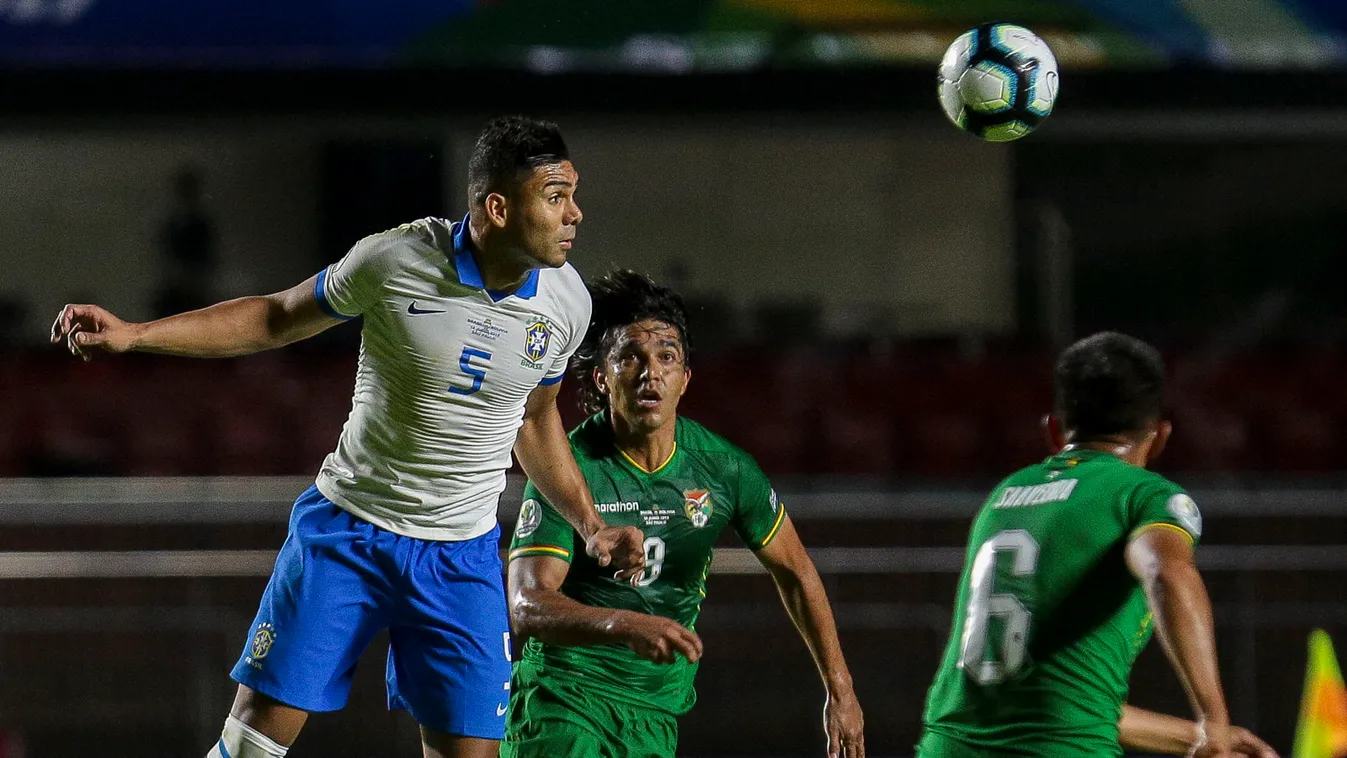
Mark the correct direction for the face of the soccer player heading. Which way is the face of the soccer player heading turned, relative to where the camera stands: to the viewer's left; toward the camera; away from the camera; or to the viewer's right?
to the viewer's right

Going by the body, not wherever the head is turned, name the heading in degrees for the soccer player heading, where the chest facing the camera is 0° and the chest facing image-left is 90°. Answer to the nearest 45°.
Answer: approximately 315°

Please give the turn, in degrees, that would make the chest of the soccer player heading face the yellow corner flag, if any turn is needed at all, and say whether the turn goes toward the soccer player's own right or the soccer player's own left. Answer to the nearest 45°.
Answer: approximately 45° to the soccer player's own left

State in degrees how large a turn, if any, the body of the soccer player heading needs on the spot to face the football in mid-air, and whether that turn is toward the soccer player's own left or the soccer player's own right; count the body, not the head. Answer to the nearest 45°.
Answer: approximately 90° to the soccer player's own left
